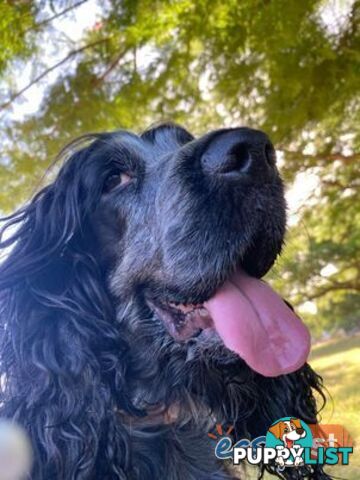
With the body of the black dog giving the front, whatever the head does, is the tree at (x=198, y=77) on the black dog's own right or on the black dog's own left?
on the black dog's own left

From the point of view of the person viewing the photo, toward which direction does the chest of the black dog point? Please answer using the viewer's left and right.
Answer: facing the viewer and to the right of the viewer
